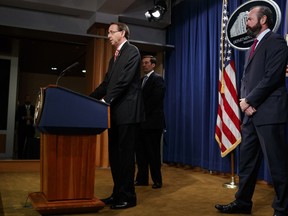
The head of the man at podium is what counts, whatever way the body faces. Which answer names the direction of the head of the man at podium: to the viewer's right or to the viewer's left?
to the viewer's left

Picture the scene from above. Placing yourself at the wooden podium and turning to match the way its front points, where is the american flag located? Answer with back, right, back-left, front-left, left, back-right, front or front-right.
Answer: back-right

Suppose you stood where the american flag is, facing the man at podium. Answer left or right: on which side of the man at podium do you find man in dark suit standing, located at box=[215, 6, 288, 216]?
left

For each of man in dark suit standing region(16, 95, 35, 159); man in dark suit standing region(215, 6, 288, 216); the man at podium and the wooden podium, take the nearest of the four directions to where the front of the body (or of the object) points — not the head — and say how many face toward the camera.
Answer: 1

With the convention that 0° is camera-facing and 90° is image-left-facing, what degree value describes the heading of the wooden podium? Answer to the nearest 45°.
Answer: approximately 90°

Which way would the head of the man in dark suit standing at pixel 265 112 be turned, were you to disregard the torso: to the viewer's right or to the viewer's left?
to the viewer's left

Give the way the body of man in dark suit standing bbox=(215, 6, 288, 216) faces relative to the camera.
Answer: to the viewer's left

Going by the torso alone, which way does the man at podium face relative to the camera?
to the viewer's left

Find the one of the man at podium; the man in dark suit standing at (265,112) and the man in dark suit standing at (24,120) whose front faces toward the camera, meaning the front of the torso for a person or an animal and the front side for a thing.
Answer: the man in dark suit standing at (24,120)

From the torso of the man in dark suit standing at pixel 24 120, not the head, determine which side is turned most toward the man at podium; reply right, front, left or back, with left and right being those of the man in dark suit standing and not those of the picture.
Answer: front
